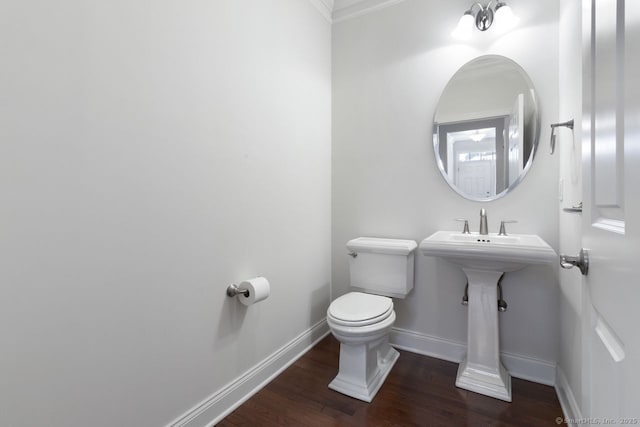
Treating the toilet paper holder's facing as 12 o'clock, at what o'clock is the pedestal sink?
The pedestal sink is roughly at 11 o'clock from the toilet paper holder.

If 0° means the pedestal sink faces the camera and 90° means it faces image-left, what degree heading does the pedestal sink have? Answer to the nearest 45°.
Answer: approximately 0°

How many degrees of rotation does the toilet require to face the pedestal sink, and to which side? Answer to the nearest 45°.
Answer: approximately 135° to its left

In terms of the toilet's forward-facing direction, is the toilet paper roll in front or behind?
in front

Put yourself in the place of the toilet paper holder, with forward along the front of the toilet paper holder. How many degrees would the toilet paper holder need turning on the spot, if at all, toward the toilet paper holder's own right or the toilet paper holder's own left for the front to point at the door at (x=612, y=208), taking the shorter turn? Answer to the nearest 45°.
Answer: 0° — it already faces it

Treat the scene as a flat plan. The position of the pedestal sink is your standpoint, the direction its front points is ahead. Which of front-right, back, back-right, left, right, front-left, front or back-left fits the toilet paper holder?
front-right

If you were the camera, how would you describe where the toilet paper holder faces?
facing the viewer and to the right of the viewer

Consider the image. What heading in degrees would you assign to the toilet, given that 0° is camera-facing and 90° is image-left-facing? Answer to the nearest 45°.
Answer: approximately 45°

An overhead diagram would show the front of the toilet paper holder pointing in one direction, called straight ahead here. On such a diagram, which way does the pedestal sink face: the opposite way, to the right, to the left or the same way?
to the right

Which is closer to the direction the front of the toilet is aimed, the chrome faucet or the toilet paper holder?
the toilet paper holder

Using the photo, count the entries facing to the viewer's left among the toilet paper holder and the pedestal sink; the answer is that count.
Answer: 0
